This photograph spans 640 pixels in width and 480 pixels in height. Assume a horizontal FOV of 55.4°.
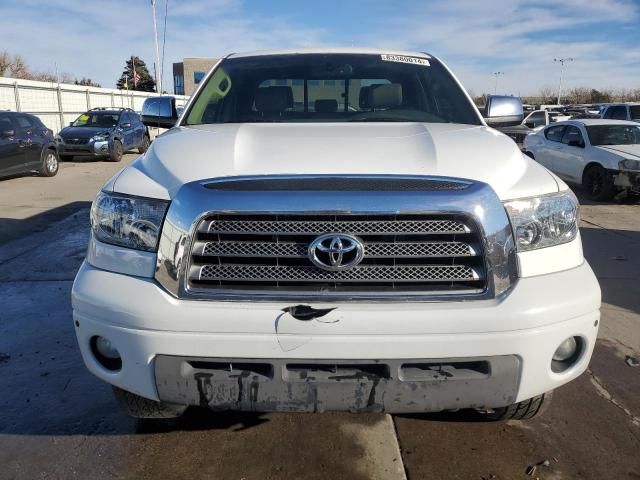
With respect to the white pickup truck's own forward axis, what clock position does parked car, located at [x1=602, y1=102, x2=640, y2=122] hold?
The parked car is roughly at 7 o'clock from the white pickup truck.

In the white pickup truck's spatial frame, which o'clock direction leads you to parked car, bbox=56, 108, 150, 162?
The parked car is roughly at 5 o'clock from the white pickup truck.

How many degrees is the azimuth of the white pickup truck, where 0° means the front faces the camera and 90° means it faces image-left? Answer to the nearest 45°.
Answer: approximately 0°

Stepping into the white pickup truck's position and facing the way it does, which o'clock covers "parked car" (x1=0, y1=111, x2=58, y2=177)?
The parked car is roughly at 5 o'clock from the white pickup truck.

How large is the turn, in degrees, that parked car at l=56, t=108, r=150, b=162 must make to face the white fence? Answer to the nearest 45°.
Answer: approximately 135° to its right

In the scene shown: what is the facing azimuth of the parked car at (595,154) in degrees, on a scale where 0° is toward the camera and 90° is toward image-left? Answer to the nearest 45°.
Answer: approximately 315°

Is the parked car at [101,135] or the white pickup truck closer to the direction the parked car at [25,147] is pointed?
the white pickup truck
